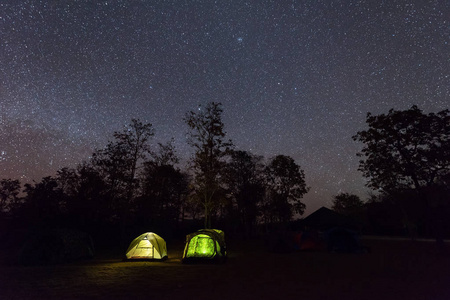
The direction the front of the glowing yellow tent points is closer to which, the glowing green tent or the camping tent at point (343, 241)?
the glowing green tent

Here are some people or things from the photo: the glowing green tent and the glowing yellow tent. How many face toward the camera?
2

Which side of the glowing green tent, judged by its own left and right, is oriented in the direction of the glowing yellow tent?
right

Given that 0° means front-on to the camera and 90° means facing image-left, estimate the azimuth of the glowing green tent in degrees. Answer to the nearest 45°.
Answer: approximately 0°

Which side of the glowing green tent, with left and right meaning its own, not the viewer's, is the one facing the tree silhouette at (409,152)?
left

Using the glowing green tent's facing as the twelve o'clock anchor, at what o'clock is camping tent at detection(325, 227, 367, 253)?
The camping tent is roughly at 8 o'clock from the glowing green tent.

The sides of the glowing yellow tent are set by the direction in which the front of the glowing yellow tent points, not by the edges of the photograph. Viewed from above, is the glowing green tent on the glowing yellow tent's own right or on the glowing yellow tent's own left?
on the glowing yellow tent's own left

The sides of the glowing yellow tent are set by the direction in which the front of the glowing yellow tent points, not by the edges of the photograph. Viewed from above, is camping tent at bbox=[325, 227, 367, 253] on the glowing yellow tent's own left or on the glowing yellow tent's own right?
on the glowing yellow tent's own left

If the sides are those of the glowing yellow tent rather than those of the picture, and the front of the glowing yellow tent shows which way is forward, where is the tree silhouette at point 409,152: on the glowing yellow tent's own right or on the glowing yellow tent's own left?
on the glowing yellow tent's own left

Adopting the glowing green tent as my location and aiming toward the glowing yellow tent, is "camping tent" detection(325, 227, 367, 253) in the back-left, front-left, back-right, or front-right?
back-right
